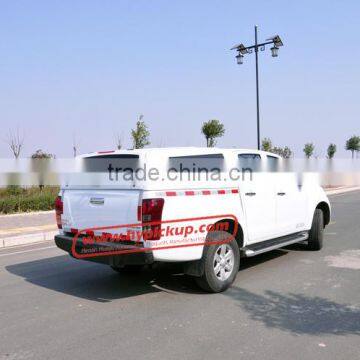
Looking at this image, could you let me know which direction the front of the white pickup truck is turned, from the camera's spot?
facing away from the viewer and to the right of the viewer

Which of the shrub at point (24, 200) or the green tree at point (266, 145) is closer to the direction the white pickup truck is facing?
the green tree

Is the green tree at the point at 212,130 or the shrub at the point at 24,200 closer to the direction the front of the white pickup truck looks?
the green tree

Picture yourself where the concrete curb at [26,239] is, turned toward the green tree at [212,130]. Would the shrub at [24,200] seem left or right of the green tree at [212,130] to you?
left

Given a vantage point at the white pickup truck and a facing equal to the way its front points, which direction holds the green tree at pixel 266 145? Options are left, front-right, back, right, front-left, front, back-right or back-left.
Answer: front-left

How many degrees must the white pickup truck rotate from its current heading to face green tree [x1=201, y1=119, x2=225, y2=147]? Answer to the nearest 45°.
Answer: approximately 45° to its left

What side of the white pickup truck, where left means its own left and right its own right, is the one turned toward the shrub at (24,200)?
left

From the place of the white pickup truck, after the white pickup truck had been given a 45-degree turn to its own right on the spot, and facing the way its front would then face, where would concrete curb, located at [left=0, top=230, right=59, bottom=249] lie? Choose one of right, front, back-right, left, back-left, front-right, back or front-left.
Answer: back-left
